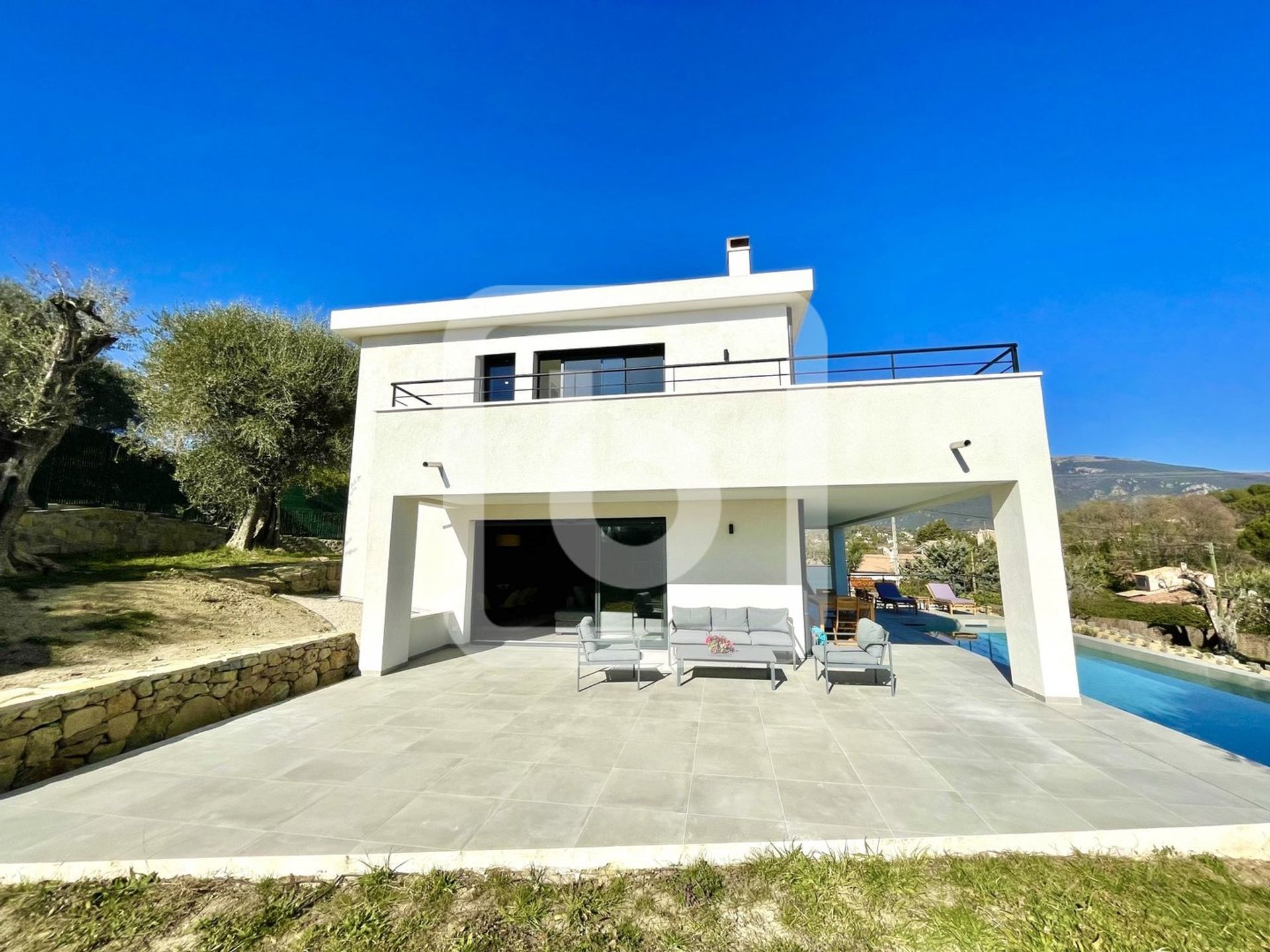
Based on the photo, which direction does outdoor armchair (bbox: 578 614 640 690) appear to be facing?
to the viewer's right

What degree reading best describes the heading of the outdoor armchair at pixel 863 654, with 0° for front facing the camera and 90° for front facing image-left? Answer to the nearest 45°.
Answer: approximately 90°

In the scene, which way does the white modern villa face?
toward the camera

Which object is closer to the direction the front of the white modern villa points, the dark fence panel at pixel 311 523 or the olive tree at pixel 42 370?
the olive tree

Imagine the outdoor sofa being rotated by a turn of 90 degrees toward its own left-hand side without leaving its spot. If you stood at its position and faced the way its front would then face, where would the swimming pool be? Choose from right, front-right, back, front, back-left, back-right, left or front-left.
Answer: front

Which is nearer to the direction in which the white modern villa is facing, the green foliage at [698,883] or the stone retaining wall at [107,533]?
the green foliage

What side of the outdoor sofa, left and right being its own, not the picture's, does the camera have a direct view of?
front

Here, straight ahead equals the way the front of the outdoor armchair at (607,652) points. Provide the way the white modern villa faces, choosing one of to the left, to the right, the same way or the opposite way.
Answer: to the right

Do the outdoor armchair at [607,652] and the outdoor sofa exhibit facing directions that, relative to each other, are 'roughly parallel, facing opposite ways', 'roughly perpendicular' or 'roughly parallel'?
roughly perpendicular

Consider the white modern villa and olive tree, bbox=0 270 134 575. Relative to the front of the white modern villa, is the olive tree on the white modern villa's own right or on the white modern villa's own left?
on the white modern villa's own right

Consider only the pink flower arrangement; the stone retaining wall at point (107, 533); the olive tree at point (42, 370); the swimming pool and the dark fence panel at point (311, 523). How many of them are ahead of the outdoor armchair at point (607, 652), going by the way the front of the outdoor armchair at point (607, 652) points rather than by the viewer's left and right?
2

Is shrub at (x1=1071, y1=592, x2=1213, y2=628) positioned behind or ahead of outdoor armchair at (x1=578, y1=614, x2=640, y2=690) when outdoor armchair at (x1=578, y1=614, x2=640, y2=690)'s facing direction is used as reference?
ahead

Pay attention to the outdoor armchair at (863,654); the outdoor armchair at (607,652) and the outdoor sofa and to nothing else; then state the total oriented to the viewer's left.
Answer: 1
